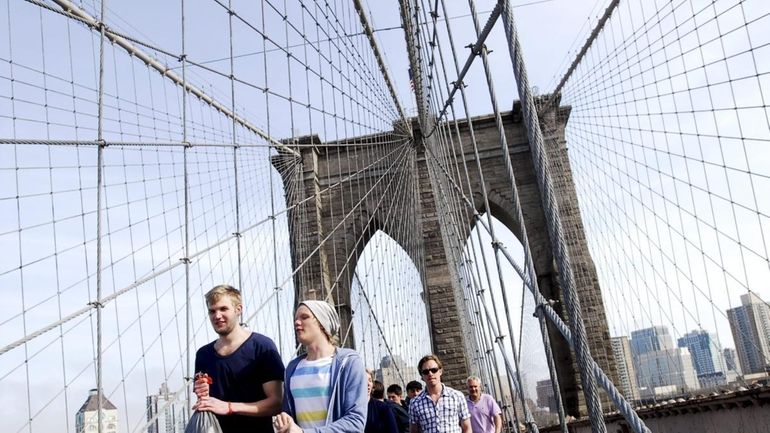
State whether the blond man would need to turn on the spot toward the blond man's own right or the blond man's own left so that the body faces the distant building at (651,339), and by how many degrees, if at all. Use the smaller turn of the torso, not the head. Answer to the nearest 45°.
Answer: approximately 180°

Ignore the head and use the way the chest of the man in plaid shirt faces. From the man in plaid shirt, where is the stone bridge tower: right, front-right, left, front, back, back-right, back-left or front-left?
back

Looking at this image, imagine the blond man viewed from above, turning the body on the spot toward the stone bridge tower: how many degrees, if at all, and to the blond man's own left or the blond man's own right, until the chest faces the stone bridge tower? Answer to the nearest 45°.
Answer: approximately 135° to the blond man's own right

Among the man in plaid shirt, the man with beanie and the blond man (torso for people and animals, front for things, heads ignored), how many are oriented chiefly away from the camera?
0

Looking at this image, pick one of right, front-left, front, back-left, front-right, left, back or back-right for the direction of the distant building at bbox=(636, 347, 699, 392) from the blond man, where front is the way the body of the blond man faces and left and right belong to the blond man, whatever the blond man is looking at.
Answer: back

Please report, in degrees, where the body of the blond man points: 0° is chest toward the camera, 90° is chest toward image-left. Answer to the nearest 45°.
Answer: approximately 45°

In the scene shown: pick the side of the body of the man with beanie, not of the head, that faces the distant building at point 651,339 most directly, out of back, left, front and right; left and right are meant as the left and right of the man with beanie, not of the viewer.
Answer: back

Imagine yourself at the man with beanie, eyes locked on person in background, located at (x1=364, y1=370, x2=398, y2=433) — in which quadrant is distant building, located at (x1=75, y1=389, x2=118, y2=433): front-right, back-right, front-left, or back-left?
front-left

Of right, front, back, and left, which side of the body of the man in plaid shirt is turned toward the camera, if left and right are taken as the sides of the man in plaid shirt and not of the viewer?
front

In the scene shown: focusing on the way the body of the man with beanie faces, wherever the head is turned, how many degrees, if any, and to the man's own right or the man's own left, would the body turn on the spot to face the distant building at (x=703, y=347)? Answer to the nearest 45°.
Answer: approximately 180°
